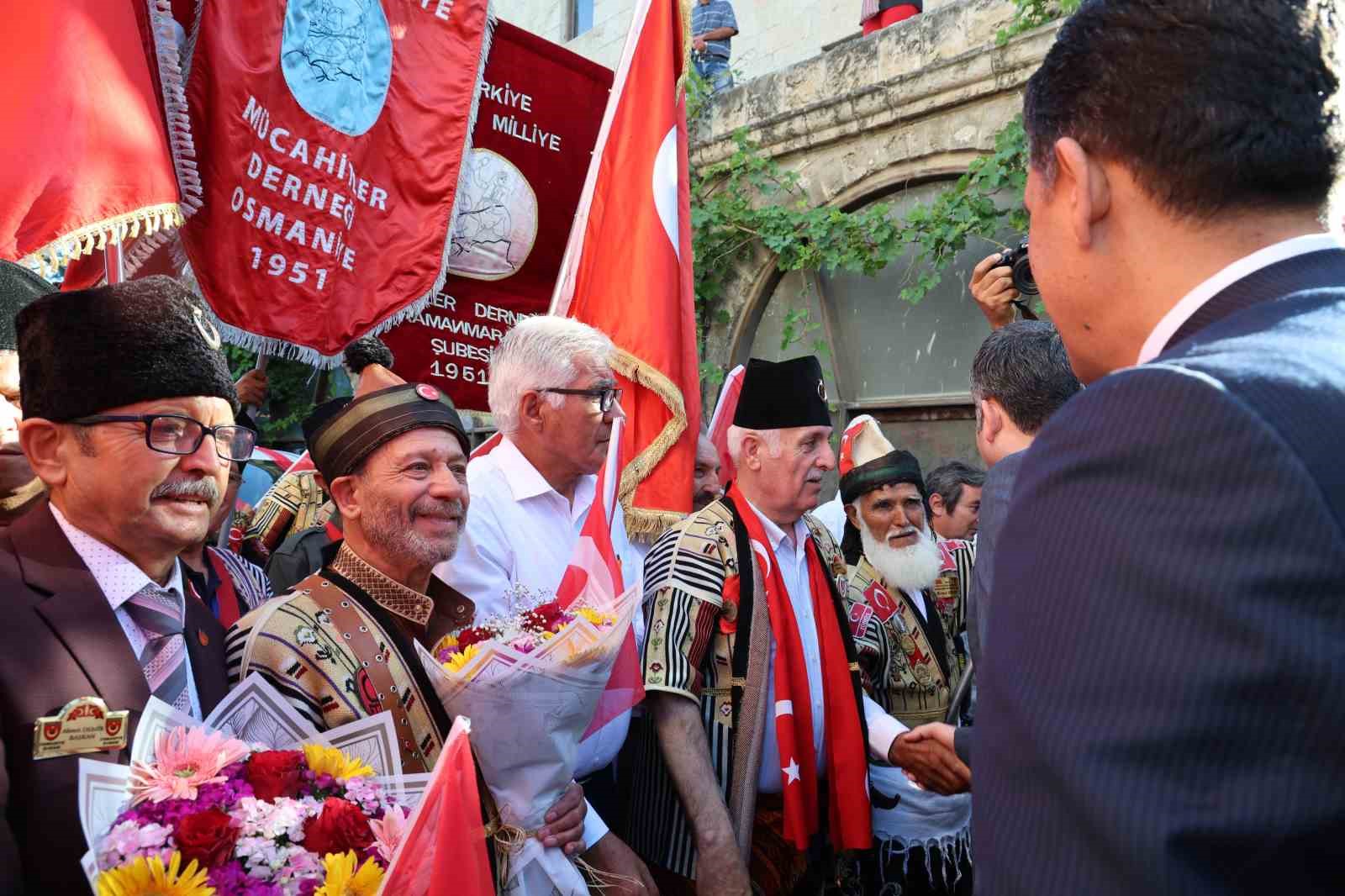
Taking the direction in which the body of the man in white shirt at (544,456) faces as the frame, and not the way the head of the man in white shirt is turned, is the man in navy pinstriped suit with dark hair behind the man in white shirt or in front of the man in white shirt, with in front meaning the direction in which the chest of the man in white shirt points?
in front

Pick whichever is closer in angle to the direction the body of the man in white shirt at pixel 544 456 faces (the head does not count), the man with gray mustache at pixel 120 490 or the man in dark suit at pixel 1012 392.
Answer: the man in dark suit

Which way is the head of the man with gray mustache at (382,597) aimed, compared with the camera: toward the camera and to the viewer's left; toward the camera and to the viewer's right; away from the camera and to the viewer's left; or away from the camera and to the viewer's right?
toward the camera and to the viewer's right

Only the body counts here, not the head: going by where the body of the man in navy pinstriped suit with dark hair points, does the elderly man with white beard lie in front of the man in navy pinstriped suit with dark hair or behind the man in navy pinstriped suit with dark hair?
in front

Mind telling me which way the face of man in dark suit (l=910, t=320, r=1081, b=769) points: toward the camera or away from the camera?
away from the camera

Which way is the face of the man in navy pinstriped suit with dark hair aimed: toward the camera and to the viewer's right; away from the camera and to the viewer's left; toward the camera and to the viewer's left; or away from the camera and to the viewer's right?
away from the camera and to the viewer's left

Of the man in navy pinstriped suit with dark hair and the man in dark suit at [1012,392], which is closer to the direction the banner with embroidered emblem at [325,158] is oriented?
the man in navy pinstriped suit with dark hair

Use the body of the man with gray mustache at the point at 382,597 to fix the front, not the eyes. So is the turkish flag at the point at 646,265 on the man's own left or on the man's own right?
on the man's own left

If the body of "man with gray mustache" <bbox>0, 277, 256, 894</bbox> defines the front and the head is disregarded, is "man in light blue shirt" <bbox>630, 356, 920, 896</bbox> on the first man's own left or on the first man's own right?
on the first man's own left

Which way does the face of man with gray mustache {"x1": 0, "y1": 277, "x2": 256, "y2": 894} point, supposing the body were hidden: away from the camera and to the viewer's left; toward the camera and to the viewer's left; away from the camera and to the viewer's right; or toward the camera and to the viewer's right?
toward the camera and to the viewer's right

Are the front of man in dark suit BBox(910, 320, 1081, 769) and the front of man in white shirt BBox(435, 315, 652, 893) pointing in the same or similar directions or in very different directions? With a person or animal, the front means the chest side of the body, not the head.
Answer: very different directions

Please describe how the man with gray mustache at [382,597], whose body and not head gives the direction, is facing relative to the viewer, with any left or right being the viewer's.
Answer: facing the viewer and to the right of the viewer

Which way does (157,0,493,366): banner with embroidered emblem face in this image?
toward the camera

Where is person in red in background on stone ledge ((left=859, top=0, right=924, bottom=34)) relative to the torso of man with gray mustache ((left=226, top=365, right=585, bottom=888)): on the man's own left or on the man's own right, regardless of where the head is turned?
on the man's own left
